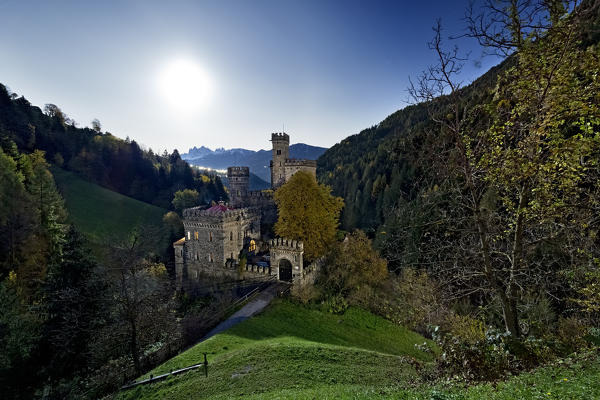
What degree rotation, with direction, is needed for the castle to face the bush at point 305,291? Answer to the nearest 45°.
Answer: approximately 45° to its left

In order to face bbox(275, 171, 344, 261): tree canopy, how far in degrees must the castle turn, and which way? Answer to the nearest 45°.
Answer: approximately 45° to its left

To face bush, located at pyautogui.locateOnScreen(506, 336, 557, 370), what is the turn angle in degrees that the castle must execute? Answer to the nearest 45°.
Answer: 0° — it already faces it

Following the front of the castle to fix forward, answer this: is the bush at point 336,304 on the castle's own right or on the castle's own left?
on the castle's own left

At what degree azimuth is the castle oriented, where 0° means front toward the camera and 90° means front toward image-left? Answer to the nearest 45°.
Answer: approximately 0°

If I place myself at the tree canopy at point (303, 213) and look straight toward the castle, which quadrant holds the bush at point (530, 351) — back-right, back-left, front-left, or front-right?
back-left
